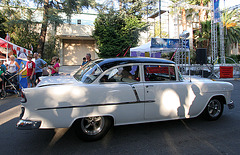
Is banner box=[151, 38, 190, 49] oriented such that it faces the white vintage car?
yes

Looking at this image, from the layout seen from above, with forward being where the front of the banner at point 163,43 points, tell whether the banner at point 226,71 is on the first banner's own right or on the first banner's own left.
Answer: on the first banner's own left

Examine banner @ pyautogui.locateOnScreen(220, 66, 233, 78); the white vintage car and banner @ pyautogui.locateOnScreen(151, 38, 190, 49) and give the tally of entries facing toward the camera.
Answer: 2

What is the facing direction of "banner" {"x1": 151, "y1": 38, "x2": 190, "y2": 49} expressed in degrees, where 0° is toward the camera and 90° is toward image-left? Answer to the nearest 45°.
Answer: approximately 0°

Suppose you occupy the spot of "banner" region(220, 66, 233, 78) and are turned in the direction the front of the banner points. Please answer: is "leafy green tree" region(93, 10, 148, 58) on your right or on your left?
on your right

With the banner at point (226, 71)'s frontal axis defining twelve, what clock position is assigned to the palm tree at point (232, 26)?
The palm tree is roughly at 6 o'clock from the banner.
